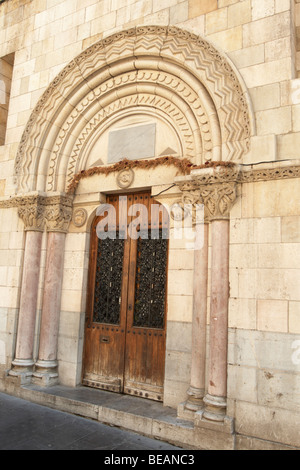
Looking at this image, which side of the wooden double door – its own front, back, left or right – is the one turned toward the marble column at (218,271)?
left

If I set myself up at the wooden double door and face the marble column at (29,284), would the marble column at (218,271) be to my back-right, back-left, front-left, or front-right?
back-left

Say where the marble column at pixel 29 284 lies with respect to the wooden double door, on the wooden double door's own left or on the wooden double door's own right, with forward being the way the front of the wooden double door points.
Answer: on the wooden double door's own right

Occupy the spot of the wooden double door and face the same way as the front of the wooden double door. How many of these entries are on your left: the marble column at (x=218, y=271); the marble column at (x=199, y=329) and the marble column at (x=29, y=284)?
2
